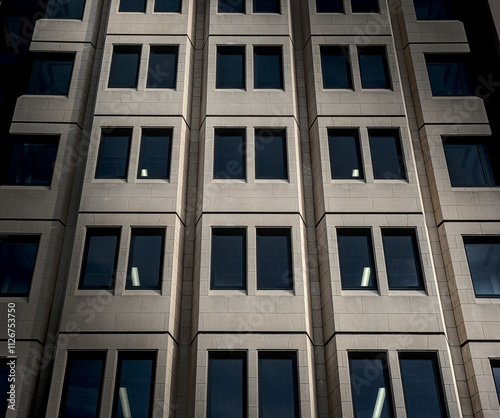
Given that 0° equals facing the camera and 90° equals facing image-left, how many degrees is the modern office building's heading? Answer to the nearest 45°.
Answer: approximately 0°
